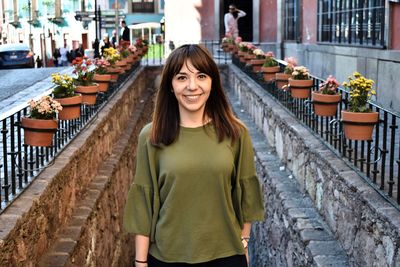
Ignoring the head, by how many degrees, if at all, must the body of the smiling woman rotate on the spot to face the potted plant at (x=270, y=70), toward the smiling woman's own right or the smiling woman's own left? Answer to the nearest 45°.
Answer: approximately 180°

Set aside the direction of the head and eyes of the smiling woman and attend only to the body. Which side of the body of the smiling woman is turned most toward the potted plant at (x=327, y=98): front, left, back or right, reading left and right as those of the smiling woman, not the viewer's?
back

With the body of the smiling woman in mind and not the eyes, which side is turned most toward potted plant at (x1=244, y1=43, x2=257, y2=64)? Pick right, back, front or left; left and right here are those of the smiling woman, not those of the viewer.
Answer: back

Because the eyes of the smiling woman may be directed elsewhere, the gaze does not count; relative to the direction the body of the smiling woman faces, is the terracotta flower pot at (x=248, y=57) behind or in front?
behind

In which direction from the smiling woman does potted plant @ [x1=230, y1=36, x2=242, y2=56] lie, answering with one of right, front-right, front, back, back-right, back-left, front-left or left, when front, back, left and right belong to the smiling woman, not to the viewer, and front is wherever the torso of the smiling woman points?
back

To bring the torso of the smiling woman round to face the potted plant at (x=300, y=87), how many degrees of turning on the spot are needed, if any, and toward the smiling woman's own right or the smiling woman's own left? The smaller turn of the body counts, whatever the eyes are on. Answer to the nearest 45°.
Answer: approximately 180°

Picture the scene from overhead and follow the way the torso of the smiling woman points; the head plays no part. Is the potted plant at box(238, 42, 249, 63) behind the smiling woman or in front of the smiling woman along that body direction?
behind

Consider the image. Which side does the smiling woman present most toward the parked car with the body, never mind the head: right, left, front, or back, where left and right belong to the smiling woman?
back

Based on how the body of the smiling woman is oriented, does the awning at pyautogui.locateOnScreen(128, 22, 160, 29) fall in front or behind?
behind

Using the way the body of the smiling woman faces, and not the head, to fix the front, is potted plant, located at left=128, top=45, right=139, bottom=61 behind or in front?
behind

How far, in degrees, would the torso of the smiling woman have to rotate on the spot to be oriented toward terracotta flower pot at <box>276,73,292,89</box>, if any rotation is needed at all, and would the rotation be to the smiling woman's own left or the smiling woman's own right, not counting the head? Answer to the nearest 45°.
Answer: approximately 180°

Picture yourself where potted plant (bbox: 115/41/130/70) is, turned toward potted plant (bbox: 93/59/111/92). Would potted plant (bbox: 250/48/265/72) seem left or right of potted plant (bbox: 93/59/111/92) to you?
left

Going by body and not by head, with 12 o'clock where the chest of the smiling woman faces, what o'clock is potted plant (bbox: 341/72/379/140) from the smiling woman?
The potted plant is roughly at 7 o'clock from the smiling woman.

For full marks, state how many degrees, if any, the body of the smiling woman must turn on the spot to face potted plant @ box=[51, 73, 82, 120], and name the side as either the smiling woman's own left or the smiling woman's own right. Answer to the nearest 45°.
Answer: approximately 180°

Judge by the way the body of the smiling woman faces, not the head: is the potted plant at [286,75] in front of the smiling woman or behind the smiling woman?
behind

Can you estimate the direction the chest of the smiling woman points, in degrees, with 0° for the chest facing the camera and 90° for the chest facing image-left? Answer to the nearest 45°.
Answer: approximately 0°
